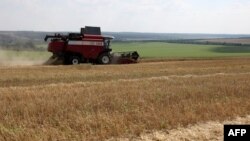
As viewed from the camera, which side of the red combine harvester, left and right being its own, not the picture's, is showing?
right
